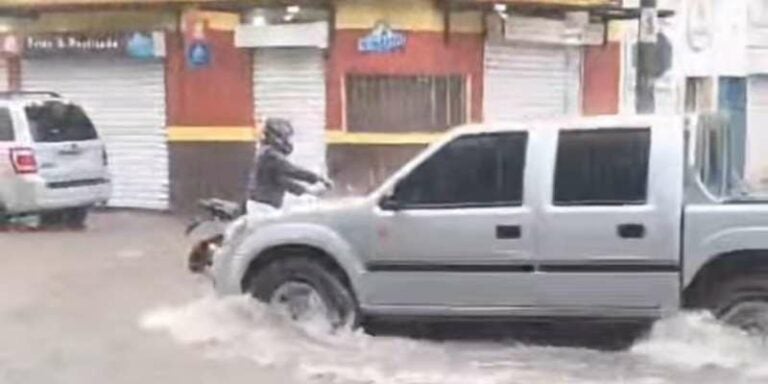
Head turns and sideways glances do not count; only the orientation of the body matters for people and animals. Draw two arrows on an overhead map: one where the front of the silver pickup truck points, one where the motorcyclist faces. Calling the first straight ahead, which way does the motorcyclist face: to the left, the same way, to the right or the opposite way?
the opposite way

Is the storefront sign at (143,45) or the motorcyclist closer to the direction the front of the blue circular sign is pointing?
the motorcyclist

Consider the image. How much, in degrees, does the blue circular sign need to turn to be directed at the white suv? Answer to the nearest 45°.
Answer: approximately 45° to its right

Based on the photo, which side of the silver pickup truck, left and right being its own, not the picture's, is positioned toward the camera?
left

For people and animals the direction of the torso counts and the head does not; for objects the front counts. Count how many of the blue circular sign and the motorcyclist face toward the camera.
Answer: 1

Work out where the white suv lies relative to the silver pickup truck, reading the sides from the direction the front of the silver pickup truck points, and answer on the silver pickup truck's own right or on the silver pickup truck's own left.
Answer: on the silver pickup truck's own right

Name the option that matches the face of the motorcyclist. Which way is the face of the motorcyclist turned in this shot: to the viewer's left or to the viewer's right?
to the viewer's right

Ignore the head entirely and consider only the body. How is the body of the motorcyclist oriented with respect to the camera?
to the viewer's right

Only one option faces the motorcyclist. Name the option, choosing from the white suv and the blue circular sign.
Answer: the blue circular sign

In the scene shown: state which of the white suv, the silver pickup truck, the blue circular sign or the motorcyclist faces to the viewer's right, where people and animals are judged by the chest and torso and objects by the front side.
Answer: the motorcyclist

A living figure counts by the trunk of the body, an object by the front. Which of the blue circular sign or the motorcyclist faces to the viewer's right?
the motorcyclist

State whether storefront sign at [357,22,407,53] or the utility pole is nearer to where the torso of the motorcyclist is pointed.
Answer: the utility pole

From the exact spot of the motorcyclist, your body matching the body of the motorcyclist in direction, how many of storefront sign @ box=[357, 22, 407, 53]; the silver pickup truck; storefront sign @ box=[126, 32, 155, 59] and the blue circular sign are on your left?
3

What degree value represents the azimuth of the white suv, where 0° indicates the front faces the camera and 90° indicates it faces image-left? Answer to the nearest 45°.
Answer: approximately 135°

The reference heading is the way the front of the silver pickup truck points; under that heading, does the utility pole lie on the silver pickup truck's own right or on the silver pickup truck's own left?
on the silver pickup truck's own right
